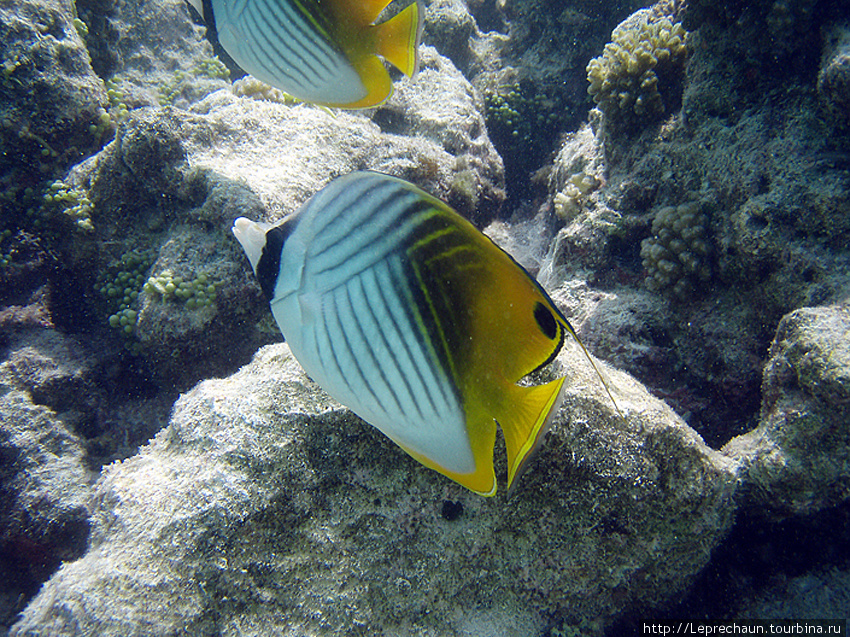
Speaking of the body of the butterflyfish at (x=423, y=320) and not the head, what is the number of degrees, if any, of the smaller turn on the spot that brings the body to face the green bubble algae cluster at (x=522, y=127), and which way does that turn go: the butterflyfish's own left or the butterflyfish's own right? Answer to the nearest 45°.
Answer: approximately 135° to the butterflyfish's own right

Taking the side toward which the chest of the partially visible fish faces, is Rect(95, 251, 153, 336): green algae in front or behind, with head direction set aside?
in front

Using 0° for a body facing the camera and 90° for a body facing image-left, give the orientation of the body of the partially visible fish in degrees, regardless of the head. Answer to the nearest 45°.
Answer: approximately 90°

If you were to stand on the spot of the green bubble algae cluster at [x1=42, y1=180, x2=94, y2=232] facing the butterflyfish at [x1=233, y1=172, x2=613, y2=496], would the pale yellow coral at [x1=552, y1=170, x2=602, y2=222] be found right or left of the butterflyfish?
left

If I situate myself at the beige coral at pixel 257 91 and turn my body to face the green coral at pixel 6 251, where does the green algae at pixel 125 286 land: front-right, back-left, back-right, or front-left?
front-left

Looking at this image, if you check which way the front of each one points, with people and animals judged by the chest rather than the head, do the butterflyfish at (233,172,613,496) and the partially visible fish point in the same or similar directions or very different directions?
same or similar directions
